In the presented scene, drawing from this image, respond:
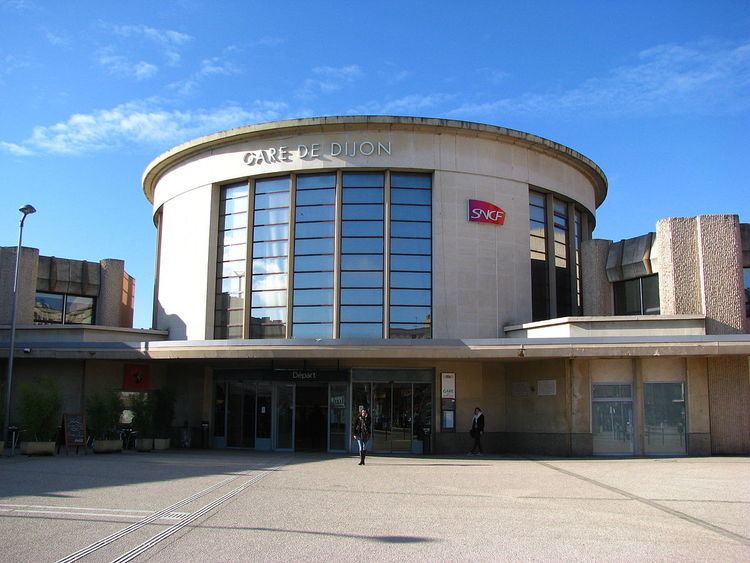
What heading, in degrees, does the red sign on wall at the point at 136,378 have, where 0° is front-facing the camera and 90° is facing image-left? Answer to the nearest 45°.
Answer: approximately 0°

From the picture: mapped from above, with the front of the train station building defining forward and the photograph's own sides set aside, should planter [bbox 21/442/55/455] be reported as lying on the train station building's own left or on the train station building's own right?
on the train station building's own right

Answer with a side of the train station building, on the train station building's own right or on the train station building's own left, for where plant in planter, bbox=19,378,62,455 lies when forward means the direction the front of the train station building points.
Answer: on the train station building's own right
